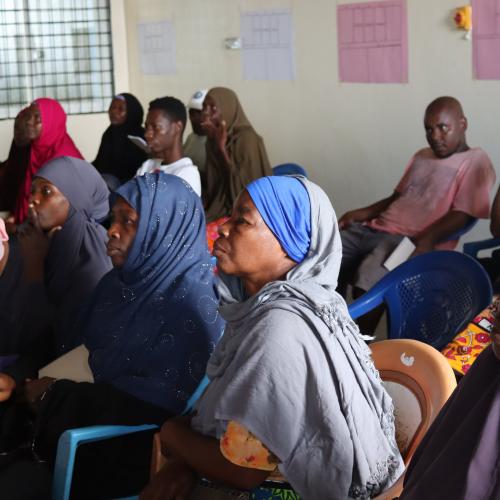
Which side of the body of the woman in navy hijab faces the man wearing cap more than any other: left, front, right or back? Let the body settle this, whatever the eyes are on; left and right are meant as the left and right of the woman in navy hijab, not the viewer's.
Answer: right

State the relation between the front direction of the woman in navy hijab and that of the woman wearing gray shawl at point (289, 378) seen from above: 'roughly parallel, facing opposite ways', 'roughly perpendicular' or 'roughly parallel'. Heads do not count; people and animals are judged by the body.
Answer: roughly parallel

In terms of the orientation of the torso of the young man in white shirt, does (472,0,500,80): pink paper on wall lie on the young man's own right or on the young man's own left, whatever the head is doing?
on the young man's own left

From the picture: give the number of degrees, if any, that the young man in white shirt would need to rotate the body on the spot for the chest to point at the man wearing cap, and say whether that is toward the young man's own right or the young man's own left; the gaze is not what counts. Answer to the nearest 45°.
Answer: approximately 135° to the young man's own right

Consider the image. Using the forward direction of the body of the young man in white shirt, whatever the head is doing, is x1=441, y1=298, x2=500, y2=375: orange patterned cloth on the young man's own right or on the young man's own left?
on the young man's own left

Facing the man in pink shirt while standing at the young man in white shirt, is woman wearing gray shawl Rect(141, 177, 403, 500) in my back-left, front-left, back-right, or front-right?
front-right

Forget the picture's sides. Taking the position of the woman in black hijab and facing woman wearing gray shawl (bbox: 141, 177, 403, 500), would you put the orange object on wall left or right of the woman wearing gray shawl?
left

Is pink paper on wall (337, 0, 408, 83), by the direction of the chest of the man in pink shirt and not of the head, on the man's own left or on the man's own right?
on the man's own right

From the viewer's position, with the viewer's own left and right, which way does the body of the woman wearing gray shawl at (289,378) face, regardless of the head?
facing to the left of the viewer

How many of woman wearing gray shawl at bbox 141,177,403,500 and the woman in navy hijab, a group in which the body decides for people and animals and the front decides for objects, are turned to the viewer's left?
2
